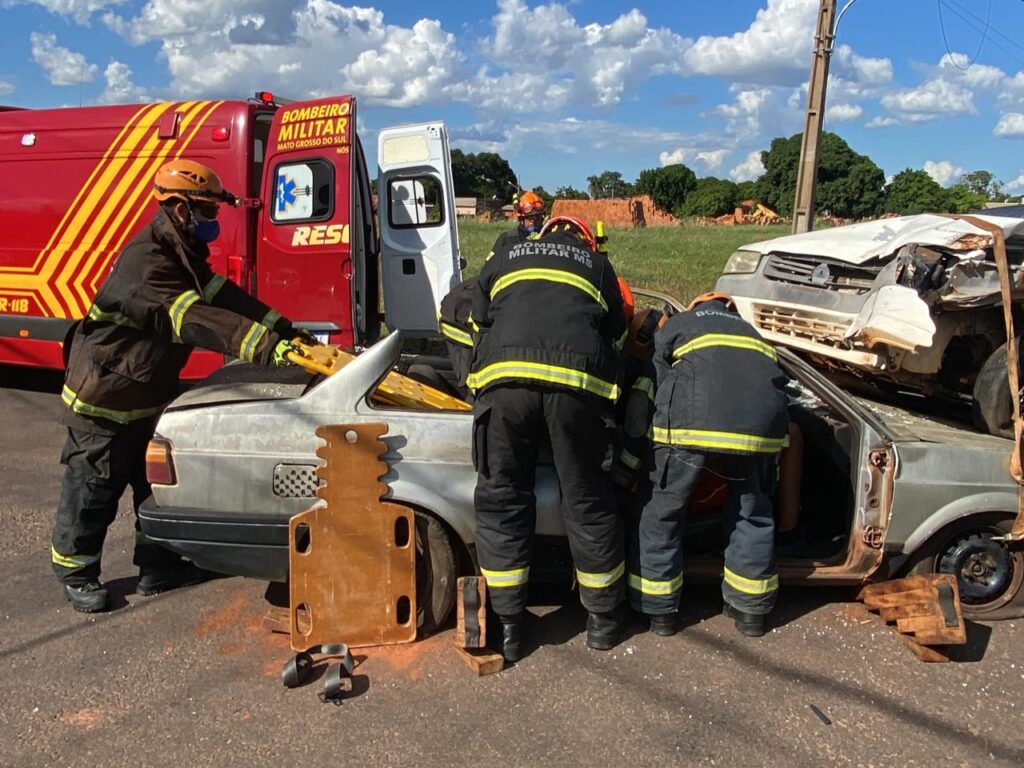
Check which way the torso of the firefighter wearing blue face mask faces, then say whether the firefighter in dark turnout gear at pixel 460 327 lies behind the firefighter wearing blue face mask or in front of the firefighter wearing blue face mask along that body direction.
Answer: in front

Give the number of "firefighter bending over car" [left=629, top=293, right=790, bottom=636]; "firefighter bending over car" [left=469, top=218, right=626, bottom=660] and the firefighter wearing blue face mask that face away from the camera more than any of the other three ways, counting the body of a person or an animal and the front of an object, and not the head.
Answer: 2

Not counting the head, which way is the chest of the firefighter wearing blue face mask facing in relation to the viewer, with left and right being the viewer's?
facing to the right of the viewer

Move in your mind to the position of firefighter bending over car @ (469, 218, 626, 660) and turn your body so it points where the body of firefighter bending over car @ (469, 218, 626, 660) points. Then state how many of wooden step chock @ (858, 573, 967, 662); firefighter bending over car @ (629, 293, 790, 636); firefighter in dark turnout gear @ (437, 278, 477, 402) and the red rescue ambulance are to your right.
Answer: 2

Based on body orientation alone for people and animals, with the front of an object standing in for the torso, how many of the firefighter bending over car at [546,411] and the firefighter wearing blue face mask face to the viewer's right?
1

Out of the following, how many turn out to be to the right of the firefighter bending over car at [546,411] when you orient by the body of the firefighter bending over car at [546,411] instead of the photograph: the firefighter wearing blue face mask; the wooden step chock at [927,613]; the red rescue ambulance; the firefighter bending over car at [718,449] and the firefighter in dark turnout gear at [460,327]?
2

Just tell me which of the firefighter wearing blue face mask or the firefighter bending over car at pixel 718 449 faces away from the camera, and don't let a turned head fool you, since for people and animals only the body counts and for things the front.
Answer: the firefighter bending over car

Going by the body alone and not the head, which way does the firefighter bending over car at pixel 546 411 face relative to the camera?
away from the camera

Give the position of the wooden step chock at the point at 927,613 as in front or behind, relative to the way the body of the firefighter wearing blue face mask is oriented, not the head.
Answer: in front

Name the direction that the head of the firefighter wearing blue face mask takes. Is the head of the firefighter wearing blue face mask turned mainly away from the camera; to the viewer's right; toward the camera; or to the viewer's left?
to the viewer's right

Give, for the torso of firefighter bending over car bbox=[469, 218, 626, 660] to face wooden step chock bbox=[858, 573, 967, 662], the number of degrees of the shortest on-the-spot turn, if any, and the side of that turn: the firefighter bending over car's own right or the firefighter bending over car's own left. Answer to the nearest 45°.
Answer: approximately 90° to the firefighter bending over car's own right

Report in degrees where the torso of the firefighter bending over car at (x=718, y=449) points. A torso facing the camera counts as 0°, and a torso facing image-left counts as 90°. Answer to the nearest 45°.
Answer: approximately 180°

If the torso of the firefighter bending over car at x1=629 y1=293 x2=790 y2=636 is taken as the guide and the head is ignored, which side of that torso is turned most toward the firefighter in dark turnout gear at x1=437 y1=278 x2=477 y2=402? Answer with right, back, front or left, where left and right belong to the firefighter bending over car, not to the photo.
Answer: left
